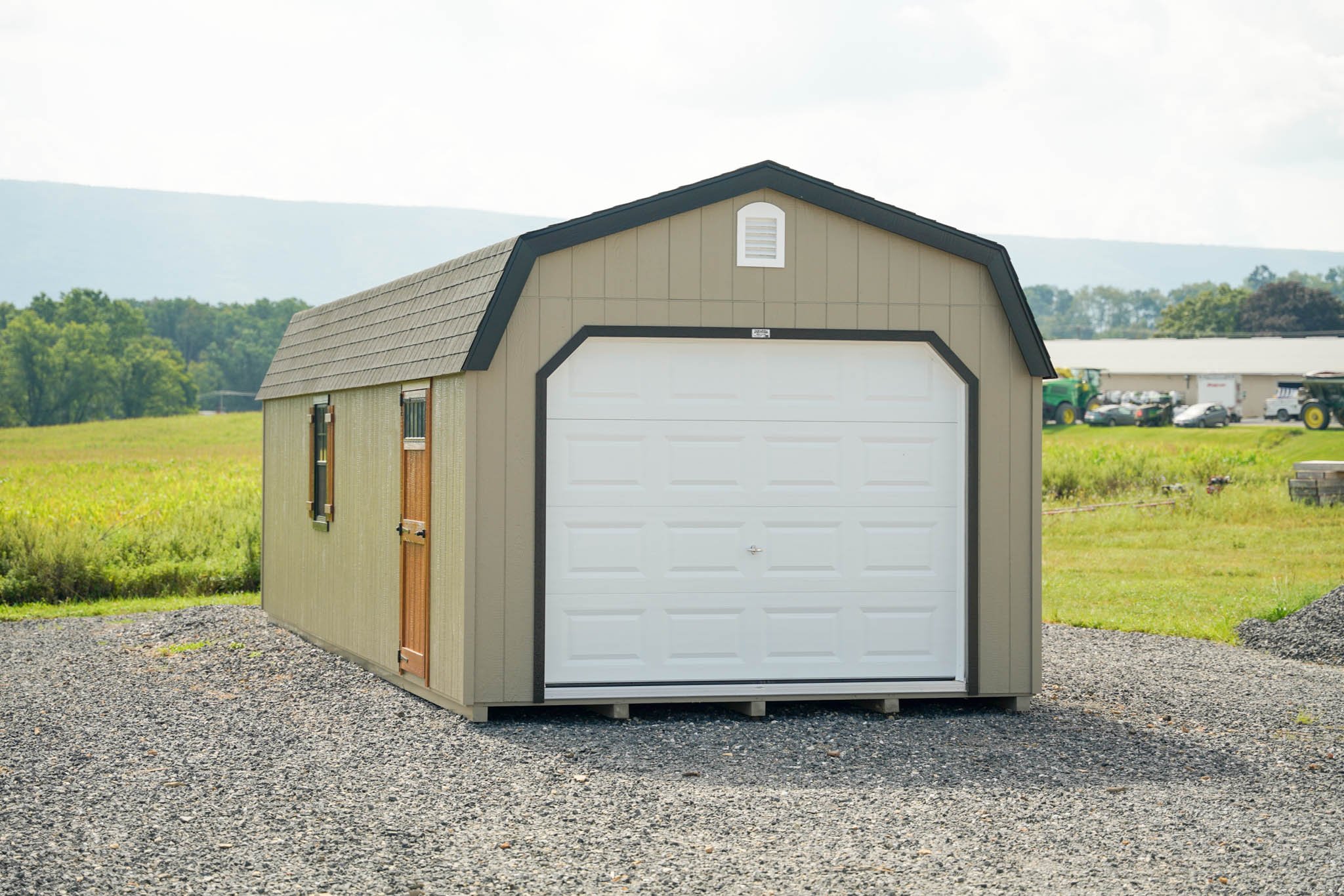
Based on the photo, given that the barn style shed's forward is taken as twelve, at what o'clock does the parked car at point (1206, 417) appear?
The parked car is roughly at 7 o'clock from the barn style shed.

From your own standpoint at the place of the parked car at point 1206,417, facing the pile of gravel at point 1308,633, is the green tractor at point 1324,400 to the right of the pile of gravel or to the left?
left

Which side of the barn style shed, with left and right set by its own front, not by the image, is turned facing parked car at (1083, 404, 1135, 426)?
back

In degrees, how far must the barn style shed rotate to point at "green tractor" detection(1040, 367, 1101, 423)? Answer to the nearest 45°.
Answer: approximately 180°

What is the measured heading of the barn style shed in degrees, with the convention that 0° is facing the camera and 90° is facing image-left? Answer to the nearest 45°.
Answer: approximately 0°

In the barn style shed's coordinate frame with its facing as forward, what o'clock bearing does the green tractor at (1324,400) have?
The green tractor is roughly at 7 o'clock from the barn style shed.
